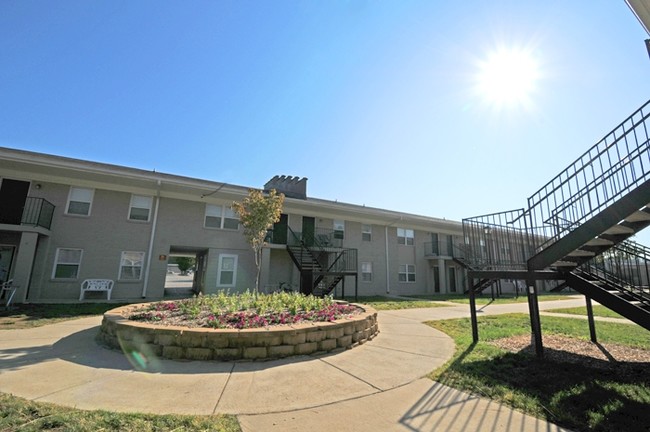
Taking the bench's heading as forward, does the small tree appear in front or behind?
in front

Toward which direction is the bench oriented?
toward the camera

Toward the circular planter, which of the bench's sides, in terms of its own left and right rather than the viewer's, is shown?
front

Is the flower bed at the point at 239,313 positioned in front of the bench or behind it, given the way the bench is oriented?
in front
